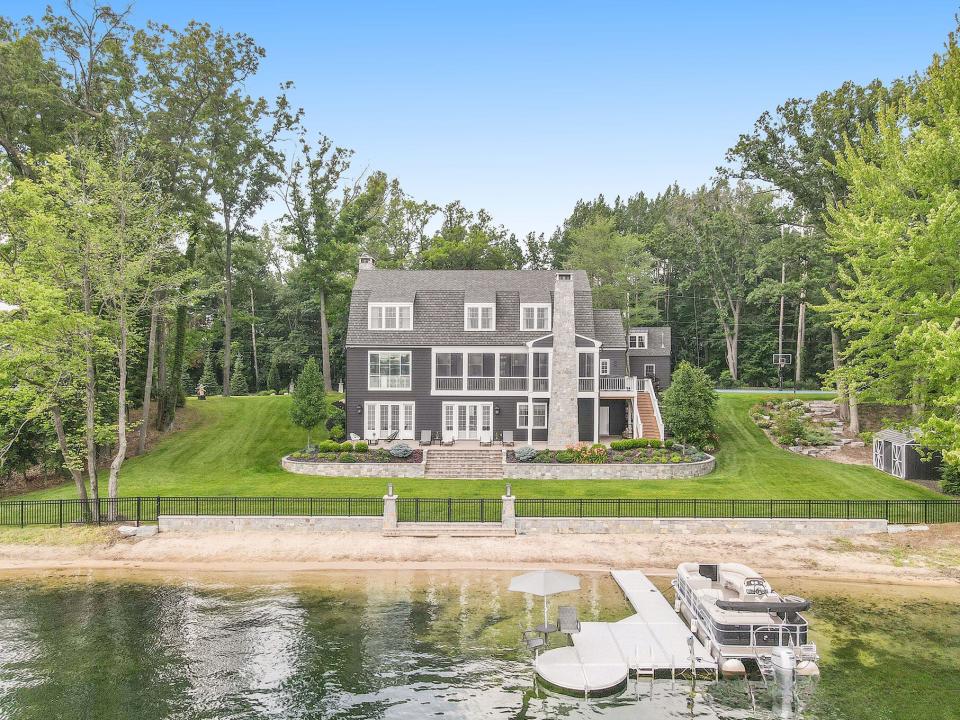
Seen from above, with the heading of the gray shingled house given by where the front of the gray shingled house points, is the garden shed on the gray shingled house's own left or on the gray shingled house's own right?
on the gray shingled house's own left

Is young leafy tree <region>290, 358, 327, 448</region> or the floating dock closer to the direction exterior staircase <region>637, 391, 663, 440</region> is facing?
the floating dock

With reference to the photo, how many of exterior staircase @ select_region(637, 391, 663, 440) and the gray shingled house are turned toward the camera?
2

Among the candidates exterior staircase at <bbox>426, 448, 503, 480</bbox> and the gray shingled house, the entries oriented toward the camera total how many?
2

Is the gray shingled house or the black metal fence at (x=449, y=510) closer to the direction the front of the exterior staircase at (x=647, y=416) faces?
the black metal fence

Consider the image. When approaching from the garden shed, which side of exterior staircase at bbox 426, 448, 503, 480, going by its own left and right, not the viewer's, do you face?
left

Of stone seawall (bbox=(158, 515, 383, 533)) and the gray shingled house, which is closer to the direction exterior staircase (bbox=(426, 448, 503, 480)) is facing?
the stone seawall

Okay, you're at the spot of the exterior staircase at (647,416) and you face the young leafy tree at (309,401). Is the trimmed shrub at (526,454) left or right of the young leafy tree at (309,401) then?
left

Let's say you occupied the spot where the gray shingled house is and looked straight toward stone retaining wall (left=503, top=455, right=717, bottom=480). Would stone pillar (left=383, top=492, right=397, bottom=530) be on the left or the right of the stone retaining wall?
right

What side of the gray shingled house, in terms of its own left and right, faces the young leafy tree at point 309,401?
right

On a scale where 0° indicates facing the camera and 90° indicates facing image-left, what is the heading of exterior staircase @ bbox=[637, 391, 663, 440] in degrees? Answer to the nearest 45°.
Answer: approximately 0°
